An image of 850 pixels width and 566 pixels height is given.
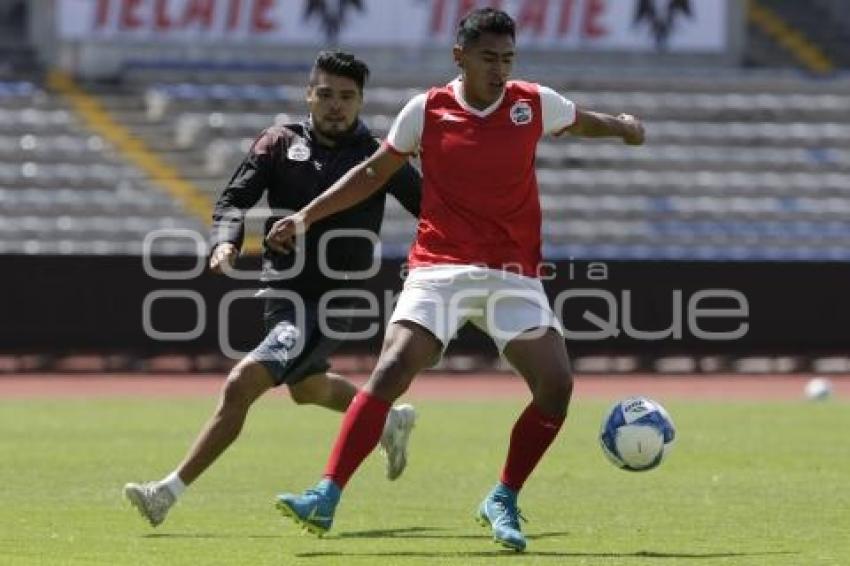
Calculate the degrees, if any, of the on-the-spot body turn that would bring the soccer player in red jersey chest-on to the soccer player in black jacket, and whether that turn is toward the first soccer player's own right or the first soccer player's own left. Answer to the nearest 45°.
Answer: approximately 135° to the first soccer player's own right

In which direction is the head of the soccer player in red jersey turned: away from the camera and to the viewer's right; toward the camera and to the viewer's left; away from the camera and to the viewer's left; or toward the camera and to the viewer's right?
toward the camera and to the viewer's right

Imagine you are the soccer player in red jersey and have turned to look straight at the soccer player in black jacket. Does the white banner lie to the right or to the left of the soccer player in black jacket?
right

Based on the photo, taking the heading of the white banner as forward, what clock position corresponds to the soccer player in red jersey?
The soccer player in red jersey is roughly at 12 o'clock from the white banner.

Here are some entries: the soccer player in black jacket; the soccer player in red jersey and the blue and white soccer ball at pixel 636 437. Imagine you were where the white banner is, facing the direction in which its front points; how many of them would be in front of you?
3

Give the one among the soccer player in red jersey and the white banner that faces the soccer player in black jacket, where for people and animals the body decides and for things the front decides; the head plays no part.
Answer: the white banner

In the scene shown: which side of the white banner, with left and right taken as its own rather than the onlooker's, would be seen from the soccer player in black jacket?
front

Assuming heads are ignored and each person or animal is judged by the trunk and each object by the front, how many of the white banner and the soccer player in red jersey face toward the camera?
2

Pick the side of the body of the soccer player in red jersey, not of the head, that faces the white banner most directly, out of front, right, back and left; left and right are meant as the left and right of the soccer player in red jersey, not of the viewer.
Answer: back

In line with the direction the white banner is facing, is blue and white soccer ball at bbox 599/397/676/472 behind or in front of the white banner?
in front

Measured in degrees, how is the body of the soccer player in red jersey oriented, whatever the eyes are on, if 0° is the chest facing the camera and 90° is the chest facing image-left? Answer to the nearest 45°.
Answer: approximately 0°
